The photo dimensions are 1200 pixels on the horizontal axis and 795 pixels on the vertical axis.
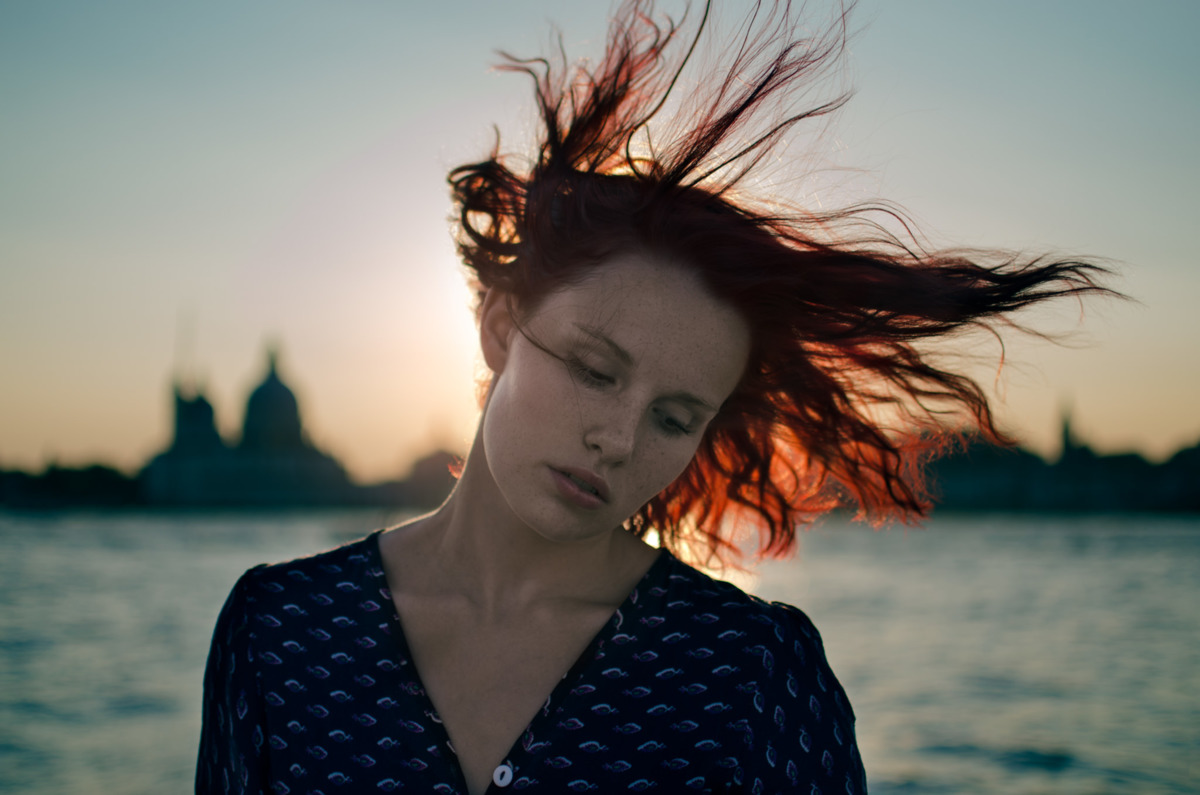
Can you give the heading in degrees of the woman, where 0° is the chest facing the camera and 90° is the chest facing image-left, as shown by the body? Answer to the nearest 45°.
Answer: approximately 0°
